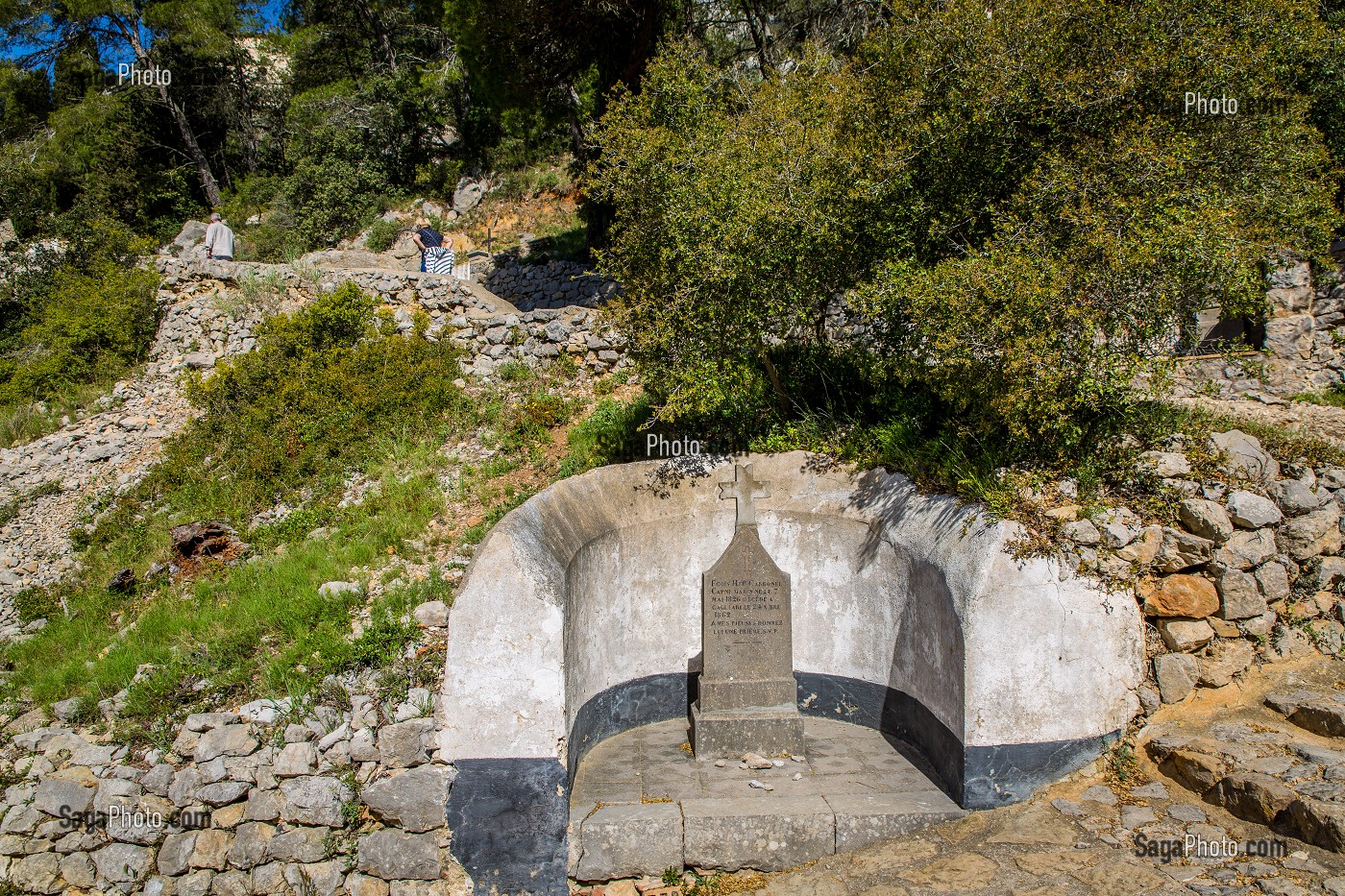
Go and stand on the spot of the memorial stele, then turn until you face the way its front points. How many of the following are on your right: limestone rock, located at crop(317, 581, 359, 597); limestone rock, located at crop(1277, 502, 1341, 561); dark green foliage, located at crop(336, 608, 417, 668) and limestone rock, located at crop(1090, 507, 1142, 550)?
2

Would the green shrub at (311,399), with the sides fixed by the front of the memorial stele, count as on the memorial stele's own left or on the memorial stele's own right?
on the memorial stele's own right

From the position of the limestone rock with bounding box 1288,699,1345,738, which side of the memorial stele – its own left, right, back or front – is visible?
left

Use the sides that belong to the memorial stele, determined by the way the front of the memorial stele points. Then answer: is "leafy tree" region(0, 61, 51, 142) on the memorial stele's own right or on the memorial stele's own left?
on the memorial stele's own right

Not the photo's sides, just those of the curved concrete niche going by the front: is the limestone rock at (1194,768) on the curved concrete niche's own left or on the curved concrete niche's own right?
on the curved concrete niche's own left

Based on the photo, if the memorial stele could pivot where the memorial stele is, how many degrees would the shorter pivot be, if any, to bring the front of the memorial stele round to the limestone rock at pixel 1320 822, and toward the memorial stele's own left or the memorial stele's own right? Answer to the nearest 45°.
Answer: approximately 45° to the memorial stele's own left

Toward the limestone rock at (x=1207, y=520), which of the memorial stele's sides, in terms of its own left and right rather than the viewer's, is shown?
left

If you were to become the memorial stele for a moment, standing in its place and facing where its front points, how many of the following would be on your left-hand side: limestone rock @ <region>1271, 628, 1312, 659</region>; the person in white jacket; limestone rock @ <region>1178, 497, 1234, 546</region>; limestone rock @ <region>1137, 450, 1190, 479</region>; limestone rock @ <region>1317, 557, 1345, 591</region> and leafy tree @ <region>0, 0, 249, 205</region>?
4

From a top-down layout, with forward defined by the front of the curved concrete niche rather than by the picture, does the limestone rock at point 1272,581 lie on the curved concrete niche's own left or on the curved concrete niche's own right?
on the curved concrete niche's own left

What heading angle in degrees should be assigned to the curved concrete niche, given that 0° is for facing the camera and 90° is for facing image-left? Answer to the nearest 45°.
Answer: approximately 0°

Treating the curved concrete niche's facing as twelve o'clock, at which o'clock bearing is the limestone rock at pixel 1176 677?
The limestone rock is roughly at 9 o'clock from the curved concrete niche.

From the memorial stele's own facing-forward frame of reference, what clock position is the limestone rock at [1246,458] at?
The limestone rock is roughly at 9 o'clock from the memorial stele.
